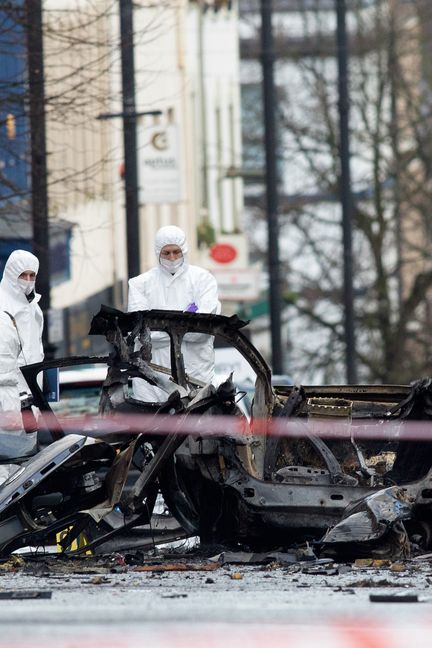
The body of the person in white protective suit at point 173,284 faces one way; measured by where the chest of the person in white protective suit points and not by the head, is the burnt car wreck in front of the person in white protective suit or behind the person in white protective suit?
in front

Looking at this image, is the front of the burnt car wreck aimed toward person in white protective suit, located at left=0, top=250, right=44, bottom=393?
no

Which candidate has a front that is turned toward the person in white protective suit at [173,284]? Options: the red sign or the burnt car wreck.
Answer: the red sign

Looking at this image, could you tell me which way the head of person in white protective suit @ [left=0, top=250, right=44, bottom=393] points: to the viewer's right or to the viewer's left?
to the viewer's right

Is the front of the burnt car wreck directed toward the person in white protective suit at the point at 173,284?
no

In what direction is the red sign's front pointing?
toward the camera

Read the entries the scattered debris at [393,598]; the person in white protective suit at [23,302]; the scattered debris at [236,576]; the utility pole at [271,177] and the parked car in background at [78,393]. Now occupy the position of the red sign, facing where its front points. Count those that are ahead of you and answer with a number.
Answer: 5

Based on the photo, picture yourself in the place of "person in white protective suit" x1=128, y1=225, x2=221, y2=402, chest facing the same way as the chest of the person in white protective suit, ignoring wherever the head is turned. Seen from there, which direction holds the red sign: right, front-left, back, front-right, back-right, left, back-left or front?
back

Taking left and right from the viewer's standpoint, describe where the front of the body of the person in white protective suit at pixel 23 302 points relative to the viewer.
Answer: facing the viewer and to the right of the viewer

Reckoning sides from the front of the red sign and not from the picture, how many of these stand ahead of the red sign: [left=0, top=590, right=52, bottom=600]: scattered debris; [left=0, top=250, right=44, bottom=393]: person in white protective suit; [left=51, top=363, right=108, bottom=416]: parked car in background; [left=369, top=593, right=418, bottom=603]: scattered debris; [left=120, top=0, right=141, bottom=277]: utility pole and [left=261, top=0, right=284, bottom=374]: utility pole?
6

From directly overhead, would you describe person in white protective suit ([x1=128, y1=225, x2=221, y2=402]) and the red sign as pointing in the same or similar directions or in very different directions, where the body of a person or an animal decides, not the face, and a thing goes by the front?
same or similar directions
